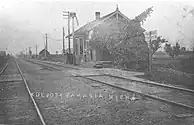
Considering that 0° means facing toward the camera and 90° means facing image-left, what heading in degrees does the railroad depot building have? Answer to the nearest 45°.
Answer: approximately 45°
